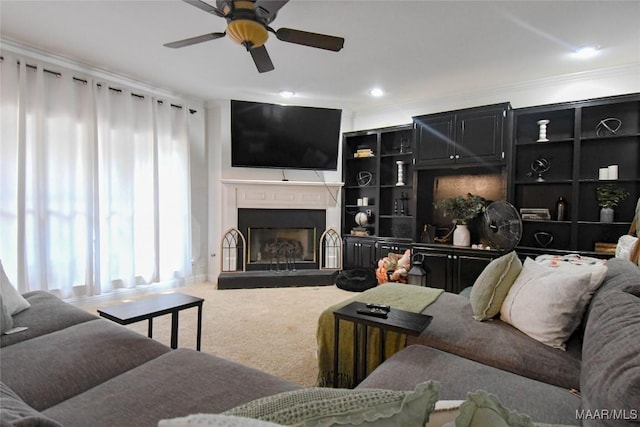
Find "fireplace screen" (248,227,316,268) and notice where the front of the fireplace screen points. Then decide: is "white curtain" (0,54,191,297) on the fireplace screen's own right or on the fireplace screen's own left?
on the fireplace screen's own right

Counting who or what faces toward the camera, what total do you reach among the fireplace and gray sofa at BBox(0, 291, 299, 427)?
1

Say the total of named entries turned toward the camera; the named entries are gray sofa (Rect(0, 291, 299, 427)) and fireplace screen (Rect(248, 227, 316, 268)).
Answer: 1

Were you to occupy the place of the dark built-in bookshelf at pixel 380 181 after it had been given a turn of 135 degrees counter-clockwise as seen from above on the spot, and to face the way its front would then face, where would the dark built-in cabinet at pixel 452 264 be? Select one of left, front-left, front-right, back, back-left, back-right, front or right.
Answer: front-right

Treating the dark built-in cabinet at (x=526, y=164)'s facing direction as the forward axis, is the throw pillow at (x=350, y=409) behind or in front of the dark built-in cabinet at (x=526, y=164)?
in front

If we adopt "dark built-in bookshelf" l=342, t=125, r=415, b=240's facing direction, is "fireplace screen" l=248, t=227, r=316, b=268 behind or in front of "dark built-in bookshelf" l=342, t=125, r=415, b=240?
in front

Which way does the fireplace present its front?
toward the camera

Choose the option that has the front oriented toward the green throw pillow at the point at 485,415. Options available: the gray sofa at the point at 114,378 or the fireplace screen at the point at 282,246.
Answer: the fireplace screen

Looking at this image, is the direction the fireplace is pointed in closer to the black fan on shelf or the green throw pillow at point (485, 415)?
the green throw pillow

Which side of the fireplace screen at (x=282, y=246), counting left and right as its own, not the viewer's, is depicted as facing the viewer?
front

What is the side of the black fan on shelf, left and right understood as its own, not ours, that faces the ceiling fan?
front

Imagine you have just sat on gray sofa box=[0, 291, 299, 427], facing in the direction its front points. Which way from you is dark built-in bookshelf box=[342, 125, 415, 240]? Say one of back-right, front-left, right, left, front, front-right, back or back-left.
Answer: front

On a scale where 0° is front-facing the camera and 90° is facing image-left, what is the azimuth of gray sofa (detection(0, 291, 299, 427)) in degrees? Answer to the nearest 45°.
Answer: approximately 225°

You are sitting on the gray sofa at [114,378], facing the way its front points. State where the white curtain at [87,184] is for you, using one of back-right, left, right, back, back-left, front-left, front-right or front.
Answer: front-left

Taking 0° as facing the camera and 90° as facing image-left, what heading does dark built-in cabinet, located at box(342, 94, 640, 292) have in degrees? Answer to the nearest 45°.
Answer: approximately 45°
